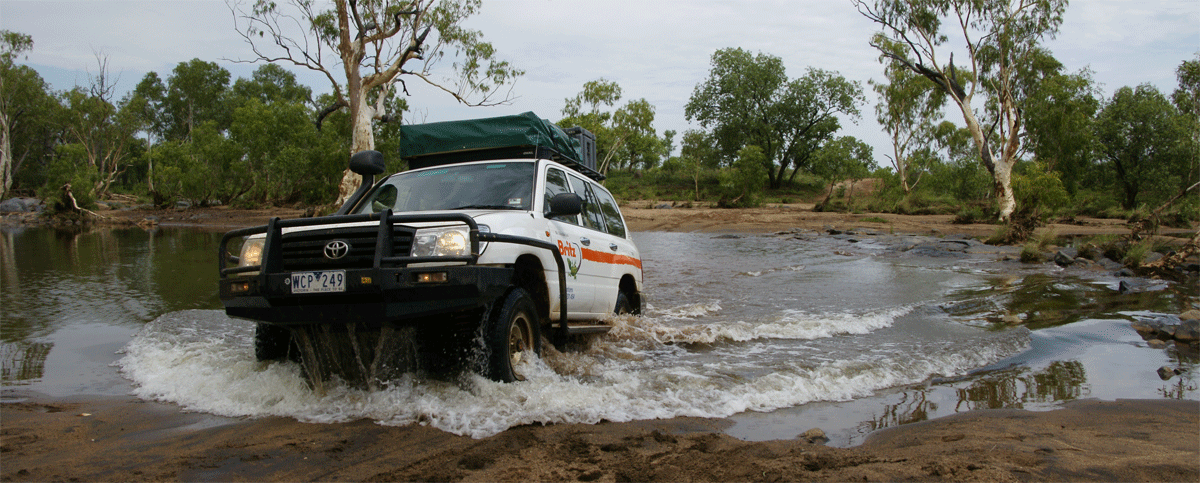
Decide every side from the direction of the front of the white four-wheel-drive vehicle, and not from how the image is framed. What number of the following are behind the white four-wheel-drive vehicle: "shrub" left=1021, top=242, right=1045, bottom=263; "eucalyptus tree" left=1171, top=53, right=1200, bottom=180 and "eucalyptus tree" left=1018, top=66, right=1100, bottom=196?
3

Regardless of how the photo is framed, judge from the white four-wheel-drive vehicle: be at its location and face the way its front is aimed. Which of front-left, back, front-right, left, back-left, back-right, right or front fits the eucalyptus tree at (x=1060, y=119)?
back

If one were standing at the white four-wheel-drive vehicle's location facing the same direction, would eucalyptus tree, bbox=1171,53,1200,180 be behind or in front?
behind

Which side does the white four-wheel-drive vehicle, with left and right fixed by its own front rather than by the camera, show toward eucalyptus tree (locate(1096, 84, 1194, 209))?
back

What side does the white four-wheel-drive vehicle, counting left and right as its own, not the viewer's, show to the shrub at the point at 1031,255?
back
